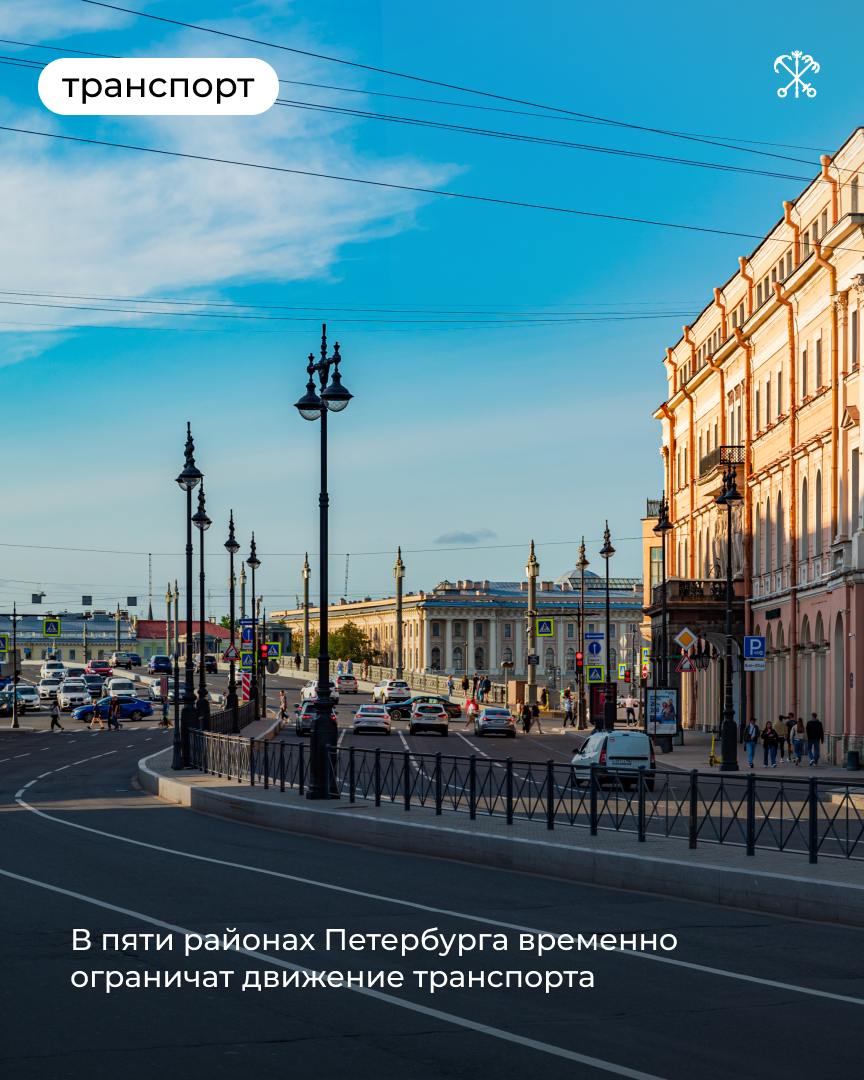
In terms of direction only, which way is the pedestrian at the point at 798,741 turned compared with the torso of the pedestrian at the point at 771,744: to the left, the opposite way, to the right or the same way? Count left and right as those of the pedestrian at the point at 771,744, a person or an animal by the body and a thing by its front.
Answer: the opposite way

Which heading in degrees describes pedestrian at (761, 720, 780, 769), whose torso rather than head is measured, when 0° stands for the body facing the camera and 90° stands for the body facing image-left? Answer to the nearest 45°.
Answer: approximately 0°

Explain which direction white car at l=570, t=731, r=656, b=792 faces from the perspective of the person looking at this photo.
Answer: facing away from the viewer and to the left of the viewer

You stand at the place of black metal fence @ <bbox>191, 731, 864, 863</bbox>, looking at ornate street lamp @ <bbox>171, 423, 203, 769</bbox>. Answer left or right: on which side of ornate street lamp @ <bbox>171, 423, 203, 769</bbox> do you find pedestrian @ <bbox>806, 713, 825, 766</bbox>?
right

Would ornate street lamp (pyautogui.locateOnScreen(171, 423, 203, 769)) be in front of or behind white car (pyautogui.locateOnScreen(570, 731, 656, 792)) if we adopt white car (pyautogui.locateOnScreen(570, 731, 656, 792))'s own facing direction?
in front
